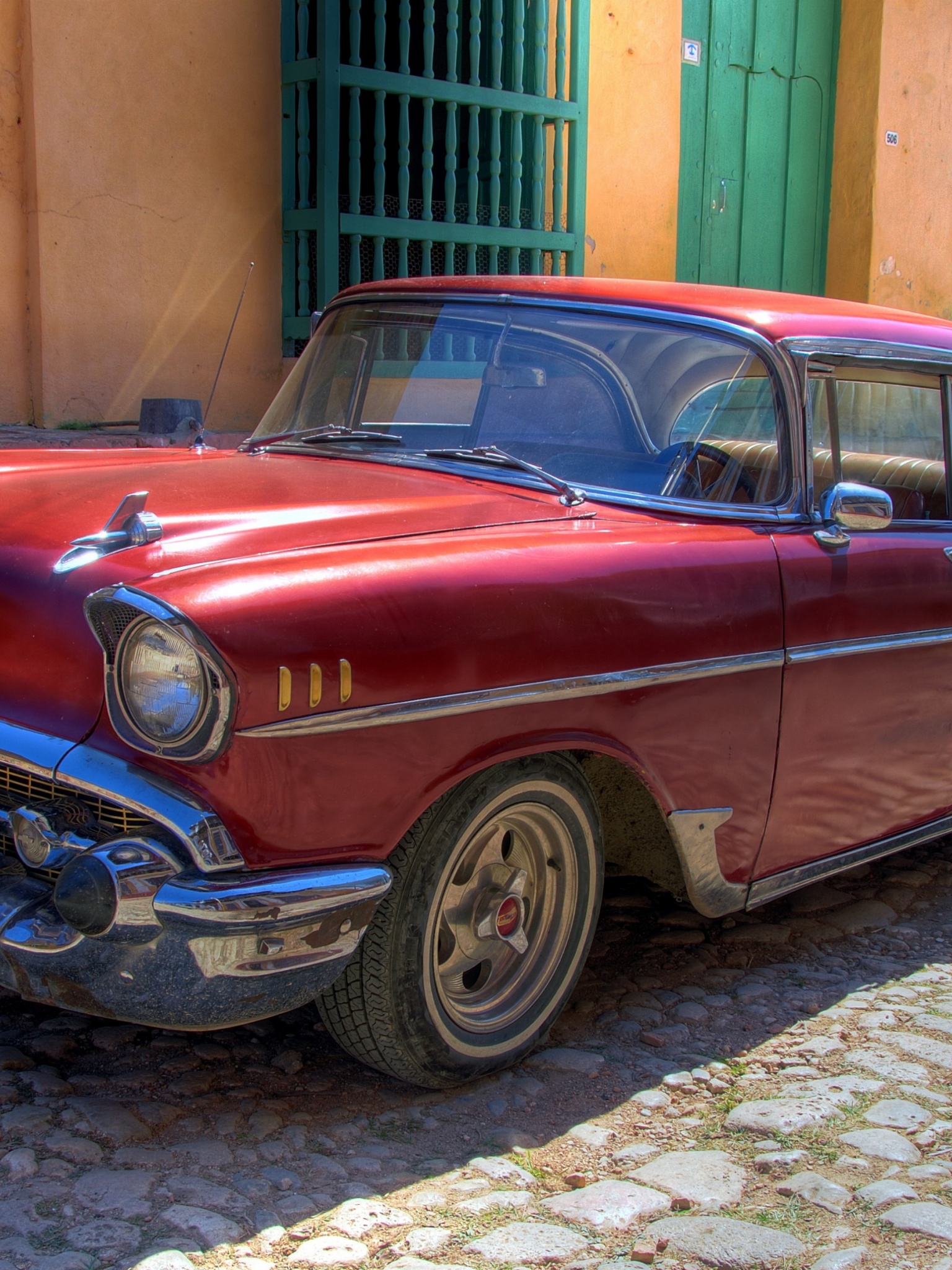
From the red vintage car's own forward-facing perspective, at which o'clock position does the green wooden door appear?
The green wooden door is roughly at 5 o'clock from the red vintage car.

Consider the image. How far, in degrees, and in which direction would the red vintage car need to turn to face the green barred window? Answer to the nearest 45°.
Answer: approximately 135° to its right

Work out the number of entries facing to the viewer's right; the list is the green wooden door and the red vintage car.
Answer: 0

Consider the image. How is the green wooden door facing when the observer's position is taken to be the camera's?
facing the viewer

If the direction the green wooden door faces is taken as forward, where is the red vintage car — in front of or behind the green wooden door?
in front

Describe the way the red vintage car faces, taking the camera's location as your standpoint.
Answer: facing the viewer and to the left of the viewer

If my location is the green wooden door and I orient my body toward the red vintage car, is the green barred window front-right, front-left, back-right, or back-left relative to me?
front-right

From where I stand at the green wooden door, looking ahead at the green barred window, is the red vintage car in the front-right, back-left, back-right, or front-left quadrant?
front-left
